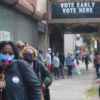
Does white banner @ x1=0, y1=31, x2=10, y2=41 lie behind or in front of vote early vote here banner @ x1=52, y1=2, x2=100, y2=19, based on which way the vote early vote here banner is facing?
in front

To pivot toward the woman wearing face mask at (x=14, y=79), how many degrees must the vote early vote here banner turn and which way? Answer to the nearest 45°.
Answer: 0° — it already faces them

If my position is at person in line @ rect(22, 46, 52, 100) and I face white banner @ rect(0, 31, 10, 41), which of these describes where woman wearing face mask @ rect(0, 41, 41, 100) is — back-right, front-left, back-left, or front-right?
back-left

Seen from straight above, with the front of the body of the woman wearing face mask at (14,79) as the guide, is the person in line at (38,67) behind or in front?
behind

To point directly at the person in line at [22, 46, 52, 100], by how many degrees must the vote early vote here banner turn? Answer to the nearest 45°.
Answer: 0° — it already faces them

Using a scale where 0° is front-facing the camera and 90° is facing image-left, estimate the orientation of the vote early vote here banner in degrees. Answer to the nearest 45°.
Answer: approximately 0°
